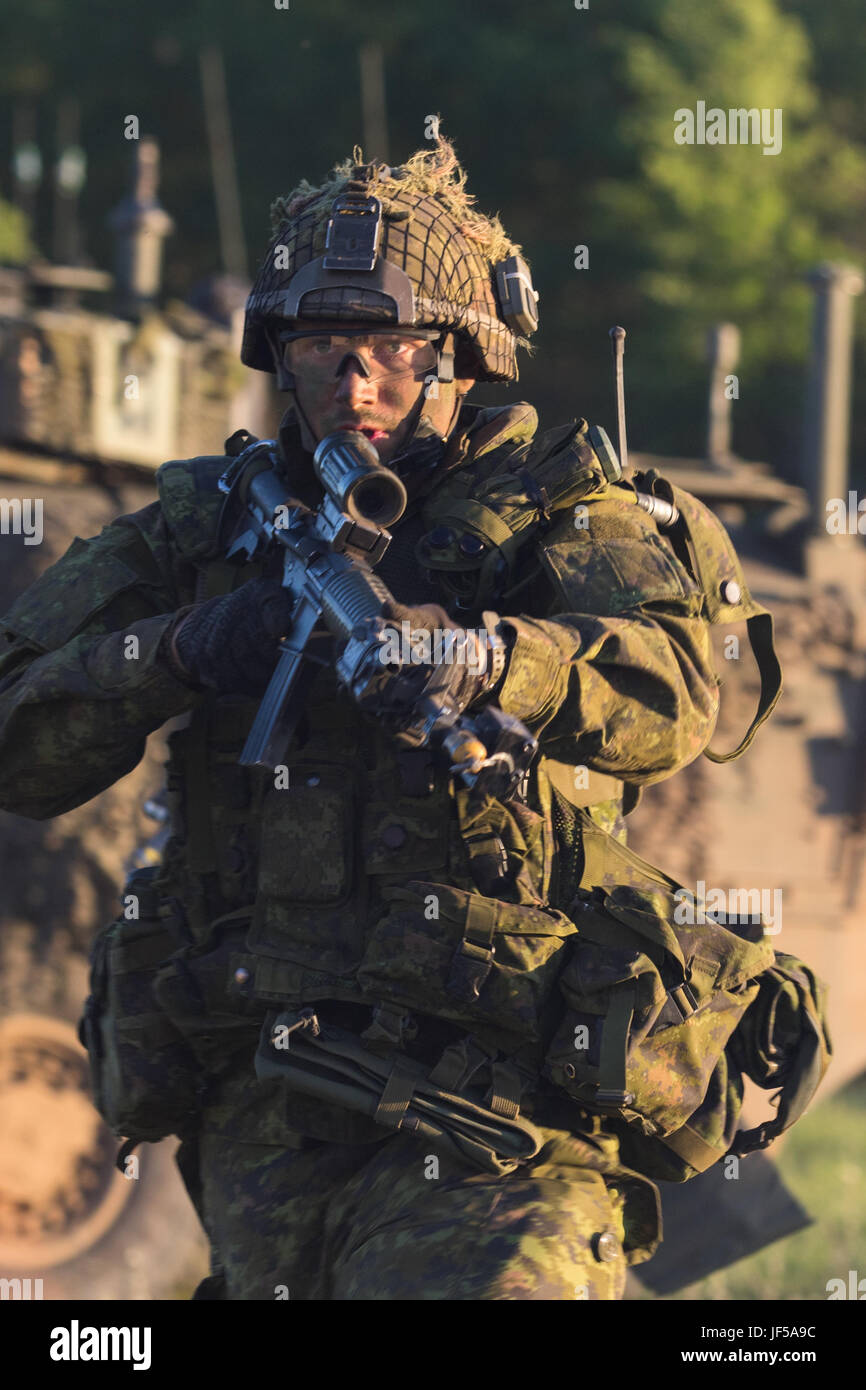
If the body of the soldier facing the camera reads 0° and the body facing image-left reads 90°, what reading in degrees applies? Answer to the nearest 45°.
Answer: approximately 0°

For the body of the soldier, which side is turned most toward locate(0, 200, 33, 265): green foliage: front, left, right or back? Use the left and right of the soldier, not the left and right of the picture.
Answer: back
